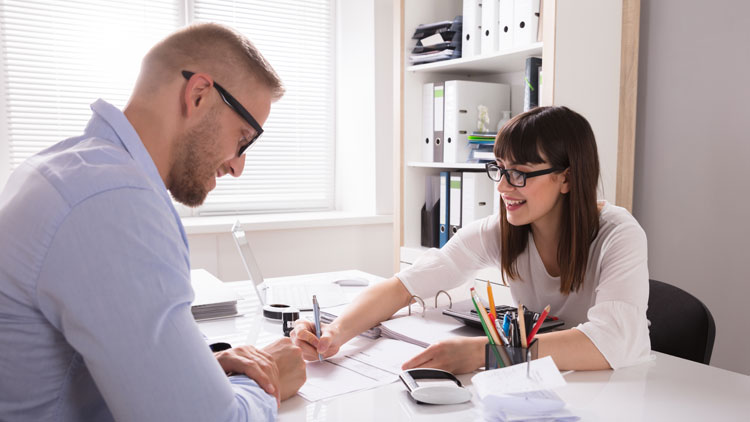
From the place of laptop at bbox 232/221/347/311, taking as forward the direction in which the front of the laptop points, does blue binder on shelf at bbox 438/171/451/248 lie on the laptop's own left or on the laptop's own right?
on the laptop's own left

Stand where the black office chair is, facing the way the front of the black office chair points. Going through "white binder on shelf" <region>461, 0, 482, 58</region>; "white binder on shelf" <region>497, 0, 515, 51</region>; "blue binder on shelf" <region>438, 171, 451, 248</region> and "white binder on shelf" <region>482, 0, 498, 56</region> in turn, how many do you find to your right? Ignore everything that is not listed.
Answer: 4

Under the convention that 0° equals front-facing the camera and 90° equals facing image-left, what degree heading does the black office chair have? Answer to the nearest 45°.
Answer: approximately 45°

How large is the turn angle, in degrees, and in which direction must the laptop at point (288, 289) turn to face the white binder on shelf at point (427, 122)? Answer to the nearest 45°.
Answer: approximately 45° to its left

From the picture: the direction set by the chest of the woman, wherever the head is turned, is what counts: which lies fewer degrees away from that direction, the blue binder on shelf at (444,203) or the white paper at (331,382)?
the white paper

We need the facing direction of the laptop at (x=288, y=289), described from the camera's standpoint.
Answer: facing to the right of the viewer

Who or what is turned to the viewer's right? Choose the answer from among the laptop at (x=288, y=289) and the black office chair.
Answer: the laptop

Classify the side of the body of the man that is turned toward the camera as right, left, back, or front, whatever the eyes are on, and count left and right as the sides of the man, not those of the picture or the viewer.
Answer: right

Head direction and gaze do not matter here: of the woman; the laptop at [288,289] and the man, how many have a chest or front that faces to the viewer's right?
2
